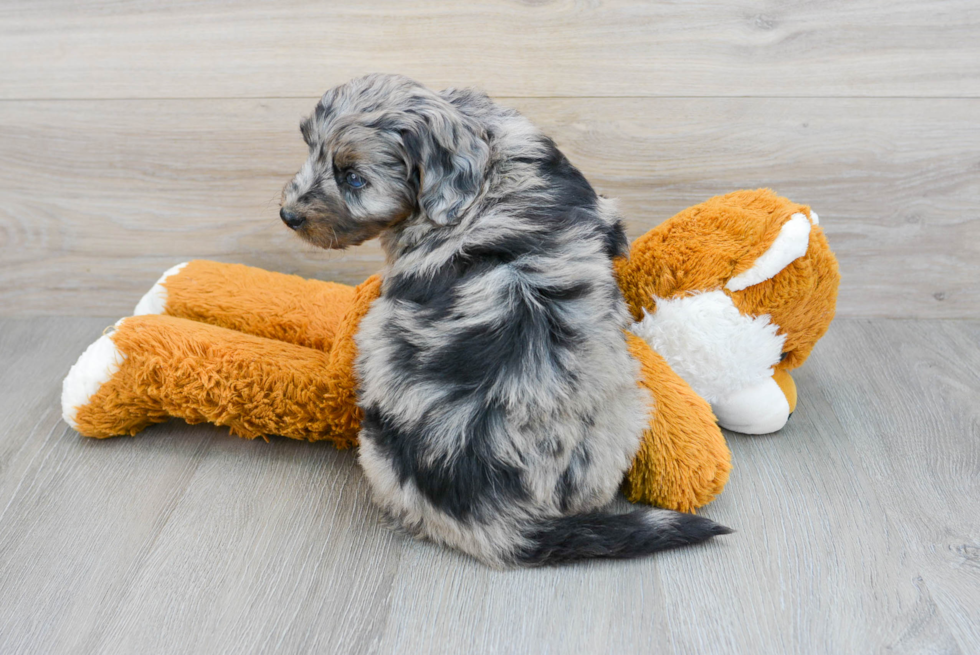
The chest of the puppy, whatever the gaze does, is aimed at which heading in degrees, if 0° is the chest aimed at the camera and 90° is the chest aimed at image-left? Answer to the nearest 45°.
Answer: approximately 180°
